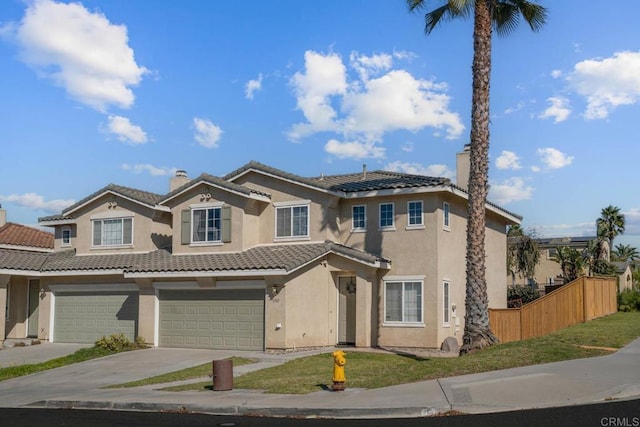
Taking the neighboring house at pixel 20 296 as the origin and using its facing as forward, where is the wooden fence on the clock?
The wooden fence is roughly at 10 o'clock from the neighboring house.

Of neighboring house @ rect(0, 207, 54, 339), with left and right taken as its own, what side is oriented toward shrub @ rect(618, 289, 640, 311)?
left

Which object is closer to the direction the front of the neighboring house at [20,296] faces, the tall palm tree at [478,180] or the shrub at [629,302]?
the tall palm tree

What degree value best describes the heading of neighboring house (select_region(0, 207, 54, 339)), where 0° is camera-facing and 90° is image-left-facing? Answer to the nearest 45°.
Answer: approximately 0°

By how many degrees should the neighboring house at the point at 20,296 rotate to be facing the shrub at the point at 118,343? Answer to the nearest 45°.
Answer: approximately 45° to its left
